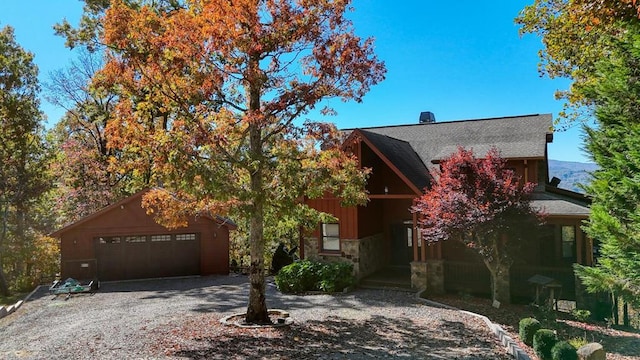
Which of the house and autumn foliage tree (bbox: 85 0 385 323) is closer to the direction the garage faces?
the autumn foliage tree

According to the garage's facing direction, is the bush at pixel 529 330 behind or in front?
in front

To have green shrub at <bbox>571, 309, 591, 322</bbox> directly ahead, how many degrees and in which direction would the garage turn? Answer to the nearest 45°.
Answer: approximately 45° to its left

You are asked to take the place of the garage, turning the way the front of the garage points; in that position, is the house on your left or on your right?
on your left

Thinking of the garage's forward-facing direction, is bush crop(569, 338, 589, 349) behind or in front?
in front

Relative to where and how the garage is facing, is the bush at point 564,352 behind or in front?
in front

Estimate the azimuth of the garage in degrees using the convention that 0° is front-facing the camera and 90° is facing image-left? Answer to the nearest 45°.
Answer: approximately 0°

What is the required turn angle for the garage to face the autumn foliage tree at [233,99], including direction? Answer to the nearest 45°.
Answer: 0° — it already faces it
